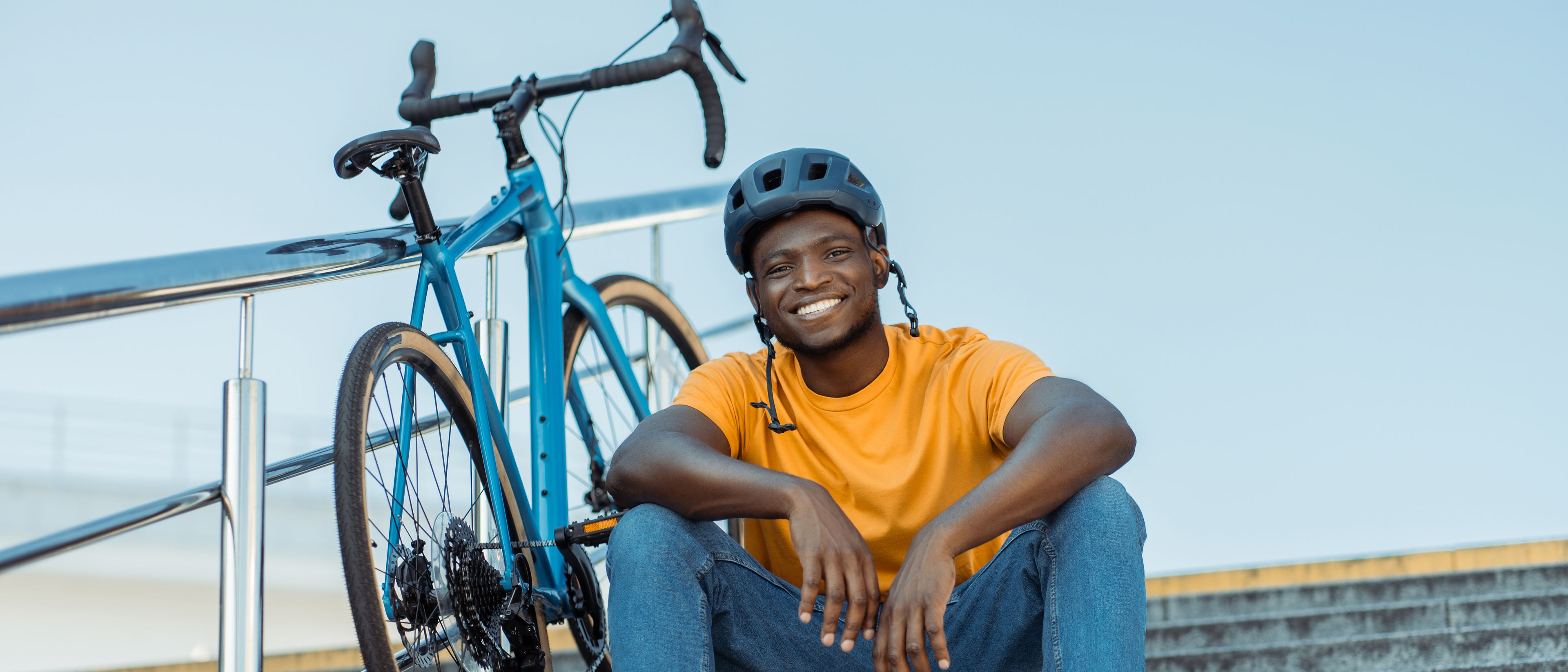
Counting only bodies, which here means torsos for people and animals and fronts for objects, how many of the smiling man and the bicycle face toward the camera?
1

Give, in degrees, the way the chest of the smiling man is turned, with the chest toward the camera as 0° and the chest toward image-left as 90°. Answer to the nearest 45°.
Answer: approximately 0°

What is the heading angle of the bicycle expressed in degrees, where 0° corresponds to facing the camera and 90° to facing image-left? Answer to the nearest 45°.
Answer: approximately 225°
